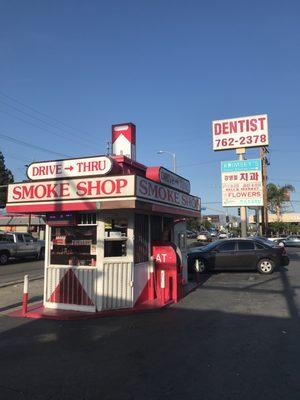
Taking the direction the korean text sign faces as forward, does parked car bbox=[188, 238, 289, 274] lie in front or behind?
in front

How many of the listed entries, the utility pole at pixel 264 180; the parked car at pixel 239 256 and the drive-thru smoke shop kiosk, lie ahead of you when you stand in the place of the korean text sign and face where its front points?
2

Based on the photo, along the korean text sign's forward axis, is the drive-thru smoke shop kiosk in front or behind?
in front

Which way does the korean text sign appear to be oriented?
toward the camera
